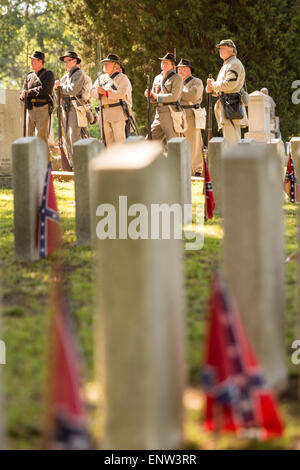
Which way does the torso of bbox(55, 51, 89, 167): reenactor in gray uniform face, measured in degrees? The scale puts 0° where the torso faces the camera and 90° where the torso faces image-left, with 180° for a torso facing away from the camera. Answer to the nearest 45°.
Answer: approximately 45°

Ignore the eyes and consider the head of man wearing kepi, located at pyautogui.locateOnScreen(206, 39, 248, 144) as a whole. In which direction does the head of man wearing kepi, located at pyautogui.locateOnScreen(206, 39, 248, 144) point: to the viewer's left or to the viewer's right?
to the viewer's left

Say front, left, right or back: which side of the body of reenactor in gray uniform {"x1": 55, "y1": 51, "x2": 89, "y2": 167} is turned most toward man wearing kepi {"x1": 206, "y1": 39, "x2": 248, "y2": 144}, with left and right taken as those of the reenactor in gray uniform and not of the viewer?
left
